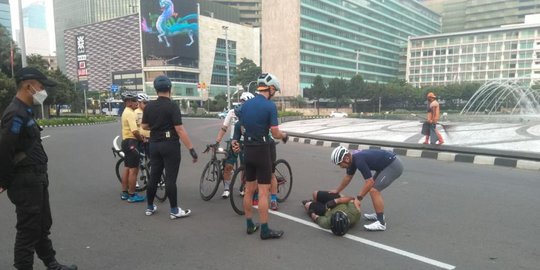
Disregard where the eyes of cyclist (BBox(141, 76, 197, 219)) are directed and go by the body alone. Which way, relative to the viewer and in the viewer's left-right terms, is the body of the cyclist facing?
facing away from the viewer and to the right of the viewer

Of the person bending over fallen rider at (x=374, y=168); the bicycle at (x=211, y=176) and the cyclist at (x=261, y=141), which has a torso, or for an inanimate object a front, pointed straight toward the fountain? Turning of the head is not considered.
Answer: the cyclist

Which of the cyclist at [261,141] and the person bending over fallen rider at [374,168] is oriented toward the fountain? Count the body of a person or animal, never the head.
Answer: the cyclist

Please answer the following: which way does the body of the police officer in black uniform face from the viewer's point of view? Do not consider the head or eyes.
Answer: to the viewer's right

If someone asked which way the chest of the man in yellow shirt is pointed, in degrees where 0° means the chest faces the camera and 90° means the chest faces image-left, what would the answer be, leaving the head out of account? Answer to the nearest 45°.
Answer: approximately 270°

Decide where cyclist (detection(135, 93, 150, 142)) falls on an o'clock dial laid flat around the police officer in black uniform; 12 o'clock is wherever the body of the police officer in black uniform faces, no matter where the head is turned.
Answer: The cyclist is roughly at 10 o'clock from the police officer in black uniform.

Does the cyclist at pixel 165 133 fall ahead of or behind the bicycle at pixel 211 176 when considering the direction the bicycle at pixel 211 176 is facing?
ahead

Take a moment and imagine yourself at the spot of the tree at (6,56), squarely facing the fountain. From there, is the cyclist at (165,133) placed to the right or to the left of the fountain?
right

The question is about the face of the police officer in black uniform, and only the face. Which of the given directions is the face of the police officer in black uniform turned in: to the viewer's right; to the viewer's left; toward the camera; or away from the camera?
to the viewer's right

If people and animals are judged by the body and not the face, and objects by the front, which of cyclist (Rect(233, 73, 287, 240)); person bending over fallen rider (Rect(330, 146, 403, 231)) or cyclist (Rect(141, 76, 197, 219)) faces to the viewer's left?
the person bending over fallen rider

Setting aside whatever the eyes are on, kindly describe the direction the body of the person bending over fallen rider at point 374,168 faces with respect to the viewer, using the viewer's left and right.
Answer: facing to the left of the viewer

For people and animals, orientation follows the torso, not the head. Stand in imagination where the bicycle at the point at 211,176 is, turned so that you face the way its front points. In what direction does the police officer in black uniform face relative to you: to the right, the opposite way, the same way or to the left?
the opposite way

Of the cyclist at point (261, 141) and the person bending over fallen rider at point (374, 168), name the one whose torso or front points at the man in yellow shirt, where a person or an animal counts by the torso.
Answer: the person bending over fallen rider
